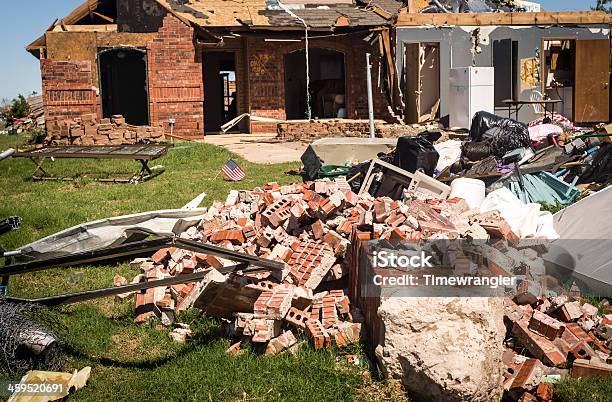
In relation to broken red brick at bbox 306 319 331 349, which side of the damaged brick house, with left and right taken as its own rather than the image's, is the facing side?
front

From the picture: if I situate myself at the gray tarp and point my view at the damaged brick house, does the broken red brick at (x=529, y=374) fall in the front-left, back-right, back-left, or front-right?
back-left

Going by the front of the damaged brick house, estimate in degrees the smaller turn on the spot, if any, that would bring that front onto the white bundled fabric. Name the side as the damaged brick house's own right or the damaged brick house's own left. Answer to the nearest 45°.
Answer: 0° — it already faces it

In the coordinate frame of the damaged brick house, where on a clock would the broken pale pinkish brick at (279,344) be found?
The broken pale pinkish brick is roughly at 12 o'clock from the damaged brick house.

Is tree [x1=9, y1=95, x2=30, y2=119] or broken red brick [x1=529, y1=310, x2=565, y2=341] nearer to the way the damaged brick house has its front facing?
the broken red brick

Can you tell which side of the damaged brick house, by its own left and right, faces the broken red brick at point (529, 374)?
front

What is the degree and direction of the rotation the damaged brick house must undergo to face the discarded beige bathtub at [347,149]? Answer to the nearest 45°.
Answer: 0° — it already faces it

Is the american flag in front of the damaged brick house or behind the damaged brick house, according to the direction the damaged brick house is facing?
in front

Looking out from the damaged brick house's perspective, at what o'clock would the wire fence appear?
The wire fence is roughly at 12 o'clock from the damaged brick house.

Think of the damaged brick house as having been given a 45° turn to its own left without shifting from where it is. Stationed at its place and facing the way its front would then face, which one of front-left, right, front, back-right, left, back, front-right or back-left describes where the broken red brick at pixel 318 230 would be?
front-right

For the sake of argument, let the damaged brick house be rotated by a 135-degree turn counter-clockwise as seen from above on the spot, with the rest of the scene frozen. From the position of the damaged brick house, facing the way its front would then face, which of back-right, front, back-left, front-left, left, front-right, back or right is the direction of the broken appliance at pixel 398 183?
back-right

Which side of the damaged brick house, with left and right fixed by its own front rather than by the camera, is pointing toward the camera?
front

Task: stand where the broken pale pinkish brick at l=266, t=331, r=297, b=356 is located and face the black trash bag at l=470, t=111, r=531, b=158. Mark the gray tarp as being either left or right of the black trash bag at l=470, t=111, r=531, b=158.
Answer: right

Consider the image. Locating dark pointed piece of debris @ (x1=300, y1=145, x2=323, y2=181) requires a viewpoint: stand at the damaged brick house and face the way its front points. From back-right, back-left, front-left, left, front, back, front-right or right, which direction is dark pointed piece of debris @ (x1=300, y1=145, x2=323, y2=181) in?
front
